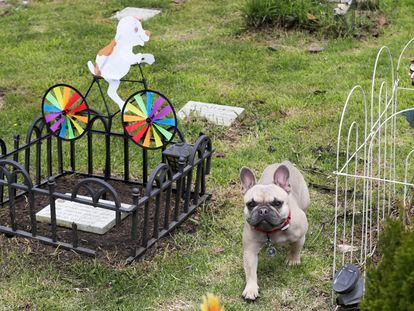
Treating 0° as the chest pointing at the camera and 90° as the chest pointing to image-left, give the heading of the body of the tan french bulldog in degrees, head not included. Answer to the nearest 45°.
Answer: approximately 0°

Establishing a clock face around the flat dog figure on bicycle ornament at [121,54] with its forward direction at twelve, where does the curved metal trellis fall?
The curved metal trellis is roughly at 1 o'clock from the flat dog figure on bicycle ornament.

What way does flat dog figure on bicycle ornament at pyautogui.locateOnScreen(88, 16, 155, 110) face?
to the viewer's right

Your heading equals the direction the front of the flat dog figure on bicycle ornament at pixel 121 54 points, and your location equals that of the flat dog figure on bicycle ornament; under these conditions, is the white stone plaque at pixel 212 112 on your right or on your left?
on your left

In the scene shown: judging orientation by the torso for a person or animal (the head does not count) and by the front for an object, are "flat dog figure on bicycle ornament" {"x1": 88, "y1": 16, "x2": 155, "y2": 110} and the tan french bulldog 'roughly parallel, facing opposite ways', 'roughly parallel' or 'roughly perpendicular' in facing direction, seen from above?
roughly perpendicular

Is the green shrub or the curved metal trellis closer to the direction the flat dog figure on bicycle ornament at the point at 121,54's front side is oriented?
the curved metal trellis

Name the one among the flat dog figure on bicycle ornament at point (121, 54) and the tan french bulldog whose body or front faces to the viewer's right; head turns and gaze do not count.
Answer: the flat dog figure on bicycle ornament

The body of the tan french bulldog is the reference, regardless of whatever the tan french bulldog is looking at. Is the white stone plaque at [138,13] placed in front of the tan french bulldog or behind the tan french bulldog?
behind

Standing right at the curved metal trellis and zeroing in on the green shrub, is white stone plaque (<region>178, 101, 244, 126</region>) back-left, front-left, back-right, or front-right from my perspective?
back-right

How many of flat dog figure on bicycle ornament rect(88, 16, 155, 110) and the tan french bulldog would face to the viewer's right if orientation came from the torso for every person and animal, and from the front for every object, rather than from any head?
1

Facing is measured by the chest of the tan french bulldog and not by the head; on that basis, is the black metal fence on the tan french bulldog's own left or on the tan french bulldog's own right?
on the tan french bulldog's own right
